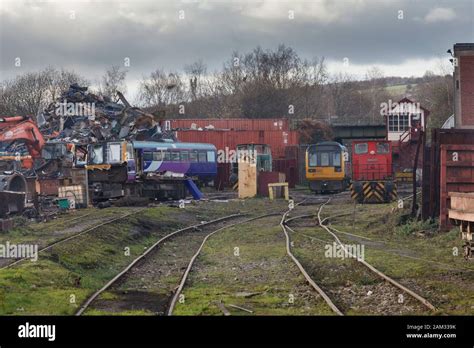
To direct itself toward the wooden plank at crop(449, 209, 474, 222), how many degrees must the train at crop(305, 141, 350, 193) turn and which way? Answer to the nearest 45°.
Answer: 0° — it already faces it

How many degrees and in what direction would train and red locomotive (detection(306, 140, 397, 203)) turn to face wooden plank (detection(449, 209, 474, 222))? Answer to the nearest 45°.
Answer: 0° — it already faces it

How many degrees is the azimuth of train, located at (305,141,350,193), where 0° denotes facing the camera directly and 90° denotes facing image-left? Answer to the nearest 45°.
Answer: approximately 0°

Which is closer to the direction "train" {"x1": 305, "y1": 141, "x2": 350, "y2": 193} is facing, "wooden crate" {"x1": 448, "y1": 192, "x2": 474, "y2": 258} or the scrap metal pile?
the wooden crate

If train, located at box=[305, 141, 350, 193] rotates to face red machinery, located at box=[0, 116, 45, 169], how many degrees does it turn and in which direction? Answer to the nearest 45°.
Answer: approximately 45° to its right

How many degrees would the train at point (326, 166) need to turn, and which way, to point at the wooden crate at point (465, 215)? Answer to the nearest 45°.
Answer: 0° — it already faces it
